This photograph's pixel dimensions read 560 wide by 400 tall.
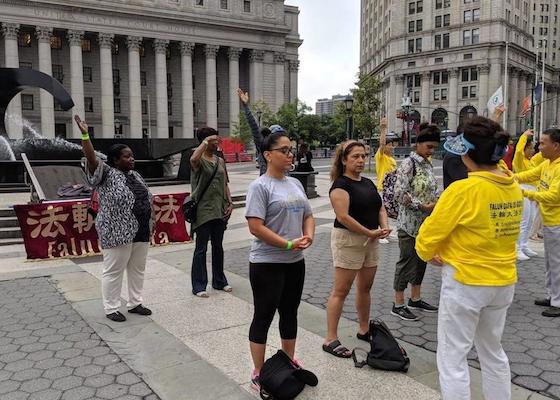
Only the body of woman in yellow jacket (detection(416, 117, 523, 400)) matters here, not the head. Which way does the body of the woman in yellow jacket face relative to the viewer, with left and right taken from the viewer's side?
facing away from the viewer and to the left of the viewer

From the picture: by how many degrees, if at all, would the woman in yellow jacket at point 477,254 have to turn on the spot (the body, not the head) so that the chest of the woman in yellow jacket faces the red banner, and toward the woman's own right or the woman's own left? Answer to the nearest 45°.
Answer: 0° — they already face it

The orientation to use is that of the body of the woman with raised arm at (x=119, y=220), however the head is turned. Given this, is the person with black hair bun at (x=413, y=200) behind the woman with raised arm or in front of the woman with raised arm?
in front

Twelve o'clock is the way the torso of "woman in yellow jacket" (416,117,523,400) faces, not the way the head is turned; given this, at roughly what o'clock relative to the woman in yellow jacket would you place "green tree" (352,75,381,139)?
The green tree is roughly at 1 o'clock from the woman in yellow jacket.

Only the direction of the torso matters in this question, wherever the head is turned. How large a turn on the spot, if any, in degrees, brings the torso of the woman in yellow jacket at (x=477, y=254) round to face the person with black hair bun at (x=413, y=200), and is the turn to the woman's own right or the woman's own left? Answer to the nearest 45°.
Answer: approximately 45° to the woman's own right

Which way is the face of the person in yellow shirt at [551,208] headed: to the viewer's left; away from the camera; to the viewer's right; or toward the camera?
to the viewer's left

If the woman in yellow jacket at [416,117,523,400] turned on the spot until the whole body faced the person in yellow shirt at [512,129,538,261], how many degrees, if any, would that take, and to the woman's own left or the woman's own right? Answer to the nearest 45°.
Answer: approximately 45° to the woman's own right

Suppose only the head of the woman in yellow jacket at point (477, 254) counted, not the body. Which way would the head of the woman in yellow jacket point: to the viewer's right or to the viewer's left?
to the viewer's left

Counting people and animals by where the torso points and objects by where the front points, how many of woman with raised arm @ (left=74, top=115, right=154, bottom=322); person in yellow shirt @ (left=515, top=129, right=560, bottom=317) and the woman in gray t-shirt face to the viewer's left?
1

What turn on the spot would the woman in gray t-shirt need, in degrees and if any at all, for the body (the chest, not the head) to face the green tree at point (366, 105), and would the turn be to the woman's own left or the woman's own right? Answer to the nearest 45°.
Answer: approximately 135° to the woman's own left

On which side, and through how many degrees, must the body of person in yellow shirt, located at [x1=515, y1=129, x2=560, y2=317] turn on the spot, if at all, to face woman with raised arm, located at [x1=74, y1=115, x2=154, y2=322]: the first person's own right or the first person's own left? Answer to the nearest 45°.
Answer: approximately 45° to the first person's own left

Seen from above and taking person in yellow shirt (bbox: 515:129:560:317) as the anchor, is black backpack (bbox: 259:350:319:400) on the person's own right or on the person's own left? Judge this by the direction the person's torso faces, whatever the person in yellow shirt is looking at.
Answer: on the person's own left

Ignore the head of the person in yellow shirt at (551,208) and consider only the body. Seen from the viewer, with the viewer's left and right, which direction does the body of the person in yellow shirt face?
facing to the left of the viewer
